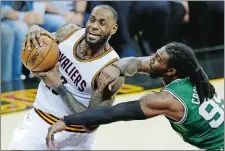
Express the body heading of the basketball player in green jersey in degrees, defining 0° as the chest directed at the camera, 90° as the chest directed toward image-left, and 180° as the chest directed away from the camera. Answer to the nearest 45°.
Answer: approximately 135°

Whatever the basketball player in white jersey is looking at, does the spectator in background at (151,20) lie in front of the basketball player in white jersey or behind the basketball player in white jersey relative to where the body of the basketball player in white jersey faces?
behind

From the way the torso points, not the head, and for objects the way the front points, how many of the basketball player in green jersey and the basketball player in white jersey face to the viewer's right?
0

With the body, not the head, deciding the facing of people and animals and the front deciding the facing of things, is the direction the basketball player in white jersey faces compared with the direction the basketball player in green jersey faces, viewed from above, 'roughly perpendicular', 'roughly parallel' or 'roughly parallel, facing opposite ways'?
roughly perpendicular

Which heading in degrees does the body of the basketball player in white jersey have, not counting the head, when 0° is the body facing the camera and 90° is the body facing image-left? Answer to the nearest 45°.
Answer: approximately 45°

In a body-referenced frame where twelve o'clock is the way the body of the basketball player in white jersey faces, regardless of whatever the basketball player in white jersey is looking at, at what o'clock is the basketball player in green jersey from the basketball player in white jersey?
The basketball player in green jersey is roughly at 8 o'clock from the basketball player in white jersey.

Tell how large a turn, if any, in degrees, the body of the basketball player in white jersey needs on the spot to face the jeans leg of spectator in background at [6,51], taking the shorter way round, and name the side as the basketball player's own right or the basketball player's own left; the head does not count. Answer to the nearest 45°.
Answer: approximately 90° to the basketball player's own right
